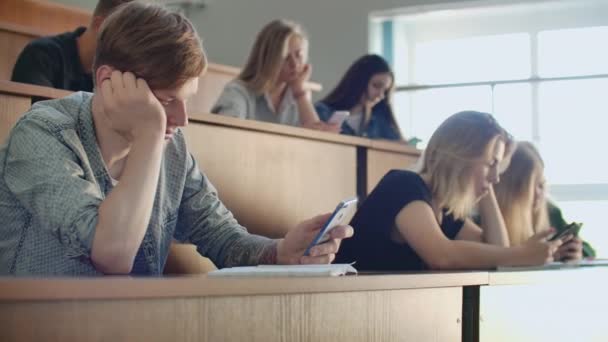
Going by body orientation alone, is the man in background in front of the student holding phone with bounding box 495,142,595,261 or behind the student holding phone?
behind

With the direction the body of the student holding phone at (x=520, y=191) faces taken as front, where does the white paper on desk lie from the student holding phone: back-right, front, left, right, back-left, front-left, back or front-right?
right

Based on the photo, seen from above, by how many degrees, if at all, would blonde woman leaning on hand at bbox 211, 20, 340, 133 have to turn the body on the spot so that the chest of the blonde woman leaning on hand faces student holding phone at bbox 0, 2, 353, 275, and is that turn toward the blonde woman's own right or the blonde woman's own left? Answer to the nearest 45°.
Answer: approximately 45° to the blonde woman's own right

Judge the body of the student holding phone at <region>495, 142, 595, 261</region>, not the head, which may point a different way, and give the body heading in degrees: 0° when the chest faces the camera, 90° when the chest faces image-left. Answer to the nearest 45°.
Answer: approximately 270°

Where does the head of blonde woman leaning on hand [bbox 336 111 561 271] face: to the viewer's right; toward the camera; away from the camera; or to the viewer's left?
to the viewer's right

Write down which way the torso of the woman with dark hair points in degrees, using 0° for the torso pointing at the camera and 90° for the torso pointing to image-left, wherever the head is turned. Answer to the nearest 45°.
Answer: approximately 315°

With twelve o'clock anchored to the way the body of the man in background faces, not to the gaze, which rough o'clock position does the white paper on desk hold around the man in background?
The white paper on desk is roughly at 1 o'clock from the man in background.

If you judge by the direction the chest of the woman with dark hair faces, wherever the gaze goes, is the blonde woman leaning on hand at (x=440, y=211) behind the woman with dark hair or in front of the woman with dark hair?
in front

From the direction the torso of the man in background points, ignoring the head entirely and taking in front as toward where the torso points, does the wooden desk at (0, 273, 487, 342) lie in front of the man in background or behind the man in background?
in front

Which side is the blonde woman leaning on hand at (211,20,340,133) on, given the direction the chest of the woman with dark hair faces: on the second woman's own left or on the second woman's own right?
on the second woman's own right

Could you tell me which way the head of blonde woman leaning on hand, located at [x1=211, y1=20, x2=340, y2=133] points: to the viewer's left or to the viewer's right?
to the viewer's right

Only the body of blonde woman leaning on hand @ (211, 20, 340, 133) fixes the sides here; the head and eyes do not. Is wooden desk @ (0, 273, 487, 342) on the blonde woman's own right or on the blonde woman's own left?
on the blonde woman's own right

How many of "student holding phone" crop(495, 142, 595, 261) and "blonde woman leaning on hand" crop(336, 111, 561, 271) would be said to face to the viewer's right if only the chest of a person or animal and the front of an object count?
2
